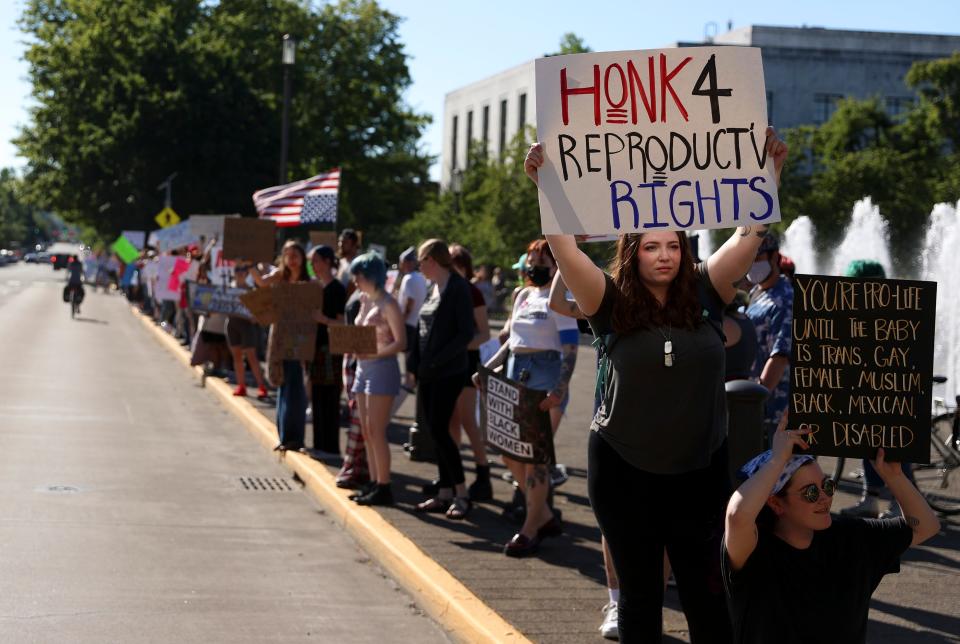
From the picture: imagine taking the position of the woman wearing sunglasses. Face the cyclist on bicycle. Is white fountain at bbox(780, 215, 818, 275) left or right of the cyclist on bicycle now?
right

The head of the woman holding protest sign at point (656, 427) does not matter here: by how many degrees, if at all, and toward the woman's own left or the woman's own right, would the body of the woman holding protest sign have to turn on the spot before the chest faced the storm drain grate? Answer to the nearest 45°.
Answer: approximately 135° to the woman's own right

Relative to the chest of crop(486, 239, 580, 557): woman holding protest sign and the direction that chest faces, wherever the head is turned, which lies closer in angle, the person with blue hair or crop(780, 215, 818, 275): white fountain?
the person with blue hair

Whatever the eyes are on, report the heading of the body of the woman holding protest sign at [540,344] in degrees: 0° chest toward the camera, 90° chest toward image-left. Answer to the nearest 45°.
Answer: approximately 45°

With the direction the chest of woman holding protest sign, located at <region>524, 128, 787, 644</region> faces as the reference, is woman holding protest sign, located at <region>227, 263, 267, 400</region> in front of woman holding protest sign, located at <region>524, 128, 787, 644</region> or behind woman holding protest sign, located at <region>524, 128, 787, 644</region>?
behind

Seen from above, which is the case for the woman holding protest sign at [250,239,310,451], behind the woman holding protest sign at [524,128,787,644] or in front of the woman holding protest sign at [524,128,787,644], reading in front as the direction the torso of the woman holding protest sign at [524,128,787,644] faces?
behind

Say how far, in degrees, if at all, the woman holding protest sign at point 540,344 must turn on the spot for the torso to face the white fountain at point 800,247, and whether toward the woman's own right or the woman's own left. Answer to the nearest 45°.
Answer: approximately 135° to the woman's own right

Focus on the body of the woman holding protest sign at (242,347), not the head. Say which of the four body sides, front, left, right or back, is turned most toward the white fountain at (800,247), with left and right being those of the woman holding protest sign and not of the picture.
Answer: back

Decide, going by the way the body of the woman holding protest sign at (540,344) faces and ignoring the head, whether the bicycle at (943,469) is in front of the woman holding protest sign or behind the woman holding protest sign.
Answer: behind
